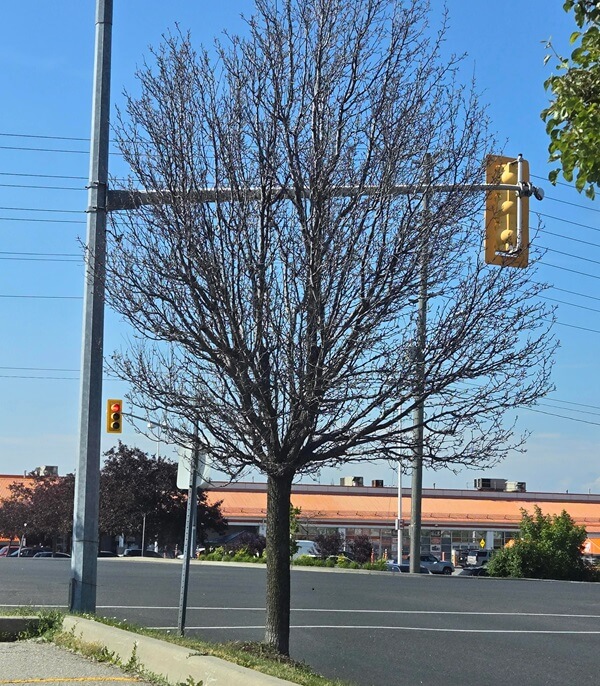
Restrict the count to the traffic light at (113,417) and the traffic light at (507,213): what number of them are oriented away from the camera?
1

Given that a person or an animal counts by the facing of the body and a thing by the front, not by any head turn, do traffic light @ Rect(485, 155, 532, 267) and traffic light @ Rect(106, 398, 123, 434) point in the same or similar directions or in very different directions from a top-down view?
very different directions

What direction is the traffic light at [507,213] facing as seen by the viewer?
away from the camera

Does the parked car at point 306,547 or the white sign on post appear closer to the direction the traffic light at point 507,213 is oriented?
the parked car

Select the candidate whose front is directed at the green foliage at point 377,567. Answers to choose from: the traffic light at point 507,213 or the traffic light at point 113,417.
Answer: the traffic light at point 507,213
